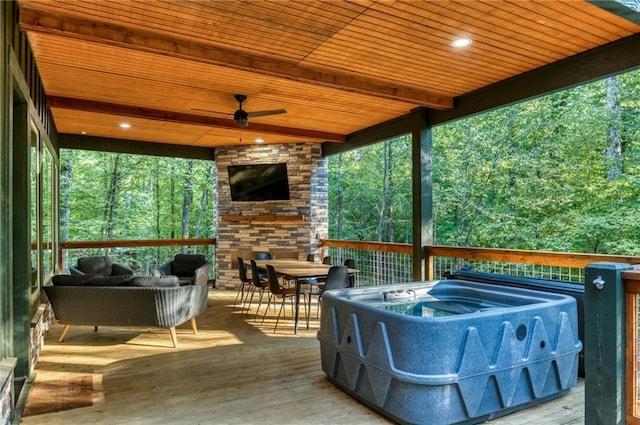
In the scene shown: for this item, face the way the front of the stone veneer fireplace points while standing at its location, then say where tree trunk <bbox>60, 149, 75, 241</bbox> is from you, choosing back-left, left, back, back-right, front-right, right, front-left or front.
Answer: back-right

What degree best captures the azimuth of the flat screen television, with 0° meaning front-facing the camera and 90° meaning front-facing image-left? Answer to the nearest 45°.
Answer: approximately 0°

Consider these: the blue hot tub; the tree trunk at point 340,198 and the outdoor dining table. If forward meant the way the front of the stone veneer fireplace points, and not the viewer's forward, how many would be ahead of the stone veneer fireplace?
2

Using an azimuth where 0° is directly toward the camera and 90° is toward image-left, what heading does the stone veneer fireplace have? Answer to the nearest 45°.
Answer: approximately 0°

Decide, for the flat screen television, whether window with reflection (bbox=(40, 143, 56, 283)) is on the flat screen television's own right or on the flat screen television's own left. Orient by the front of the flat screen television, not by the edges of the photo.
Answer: on the flat screen television's own right

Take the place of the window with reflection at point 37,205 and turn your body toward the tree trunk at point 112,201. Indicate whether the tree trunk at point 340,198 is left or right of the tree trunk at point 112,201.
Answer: right

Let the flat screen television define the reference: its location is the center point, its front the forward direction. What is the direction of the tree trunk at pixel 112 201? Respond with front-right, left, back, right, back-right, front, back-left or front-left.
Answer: back-right

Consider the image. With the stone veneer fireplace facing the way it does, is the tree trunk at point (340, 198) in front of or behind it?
behind

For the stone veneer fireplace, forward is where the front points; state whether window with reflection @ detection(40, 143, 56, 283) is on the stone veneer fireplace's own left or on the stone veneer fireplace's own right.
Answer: on the stone veneer fireplace's own right

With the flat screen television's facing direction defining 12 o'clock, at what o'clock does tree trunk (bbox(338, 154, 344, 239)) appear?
The tree trunk is roughly at 7 o'clock from the flat screen television.

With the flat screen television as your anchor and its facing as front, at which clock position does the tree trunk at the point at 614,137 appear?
The tree trunk is roughly at 9 o'clock from the flat screen television.
